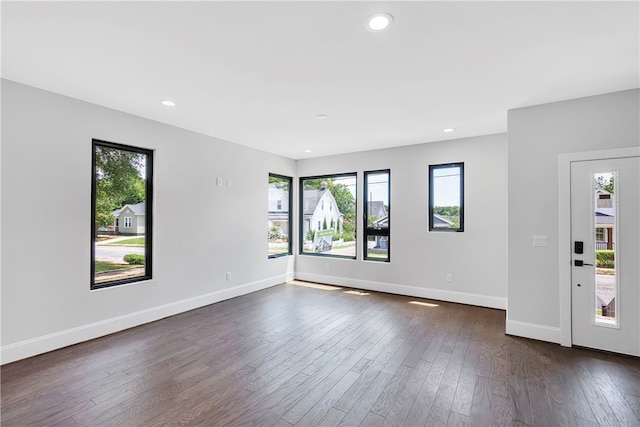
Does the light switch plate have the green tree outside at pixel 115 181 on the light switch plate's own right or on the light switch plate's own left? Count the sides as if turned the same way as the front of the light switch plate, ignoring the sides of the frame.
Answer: on the light switch plate's own right

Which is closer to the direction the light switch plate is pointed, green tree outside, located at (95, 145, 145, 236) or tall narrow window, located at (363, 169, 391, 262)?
the green tree outside

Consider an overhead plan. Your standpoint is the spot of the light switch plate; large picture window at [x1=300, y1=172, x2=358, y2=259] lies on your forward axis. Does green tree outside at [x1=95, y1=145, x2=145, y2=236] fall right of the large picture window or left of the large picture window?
left

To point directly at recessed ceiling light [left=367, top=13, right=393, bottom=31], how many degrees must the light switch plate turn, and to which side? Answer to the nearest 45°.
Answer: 0° — it already faces it

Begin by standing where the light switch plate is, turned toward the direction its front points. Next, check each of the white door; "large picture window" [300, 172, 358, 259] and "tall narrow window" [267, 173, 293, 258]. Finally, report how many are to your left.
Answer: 1

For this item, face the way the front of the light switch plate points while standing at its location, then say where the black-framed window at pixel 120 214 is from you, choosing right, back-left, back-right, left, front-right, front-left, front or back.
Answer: front-right

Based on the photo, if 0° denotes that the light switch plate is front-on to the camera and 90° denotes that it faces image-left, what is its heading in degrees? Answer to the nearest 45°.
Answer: approximately 0°

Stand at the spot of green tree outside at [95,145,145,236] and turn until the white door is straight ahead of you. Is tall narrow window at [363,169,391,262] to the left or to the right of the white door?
left

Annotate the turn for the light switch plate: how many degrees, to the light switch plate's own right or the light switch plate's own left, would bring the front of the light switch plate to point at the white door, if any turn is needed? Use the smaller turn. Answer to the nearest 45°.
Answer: approximately 90° to the light switch plate's own left

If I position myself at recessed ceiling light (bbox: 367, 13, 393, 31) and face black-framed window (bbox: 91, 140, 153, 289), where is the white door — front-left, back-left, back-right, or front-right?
back-right

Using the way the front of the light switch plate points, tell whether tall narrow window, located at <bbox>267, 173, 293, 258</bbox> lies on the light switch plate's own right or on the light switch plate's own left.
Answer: on the light switch plate's own right

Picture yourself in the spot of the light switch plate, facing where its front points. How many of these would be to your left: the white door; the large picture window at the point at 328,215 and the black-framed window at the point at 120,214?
1

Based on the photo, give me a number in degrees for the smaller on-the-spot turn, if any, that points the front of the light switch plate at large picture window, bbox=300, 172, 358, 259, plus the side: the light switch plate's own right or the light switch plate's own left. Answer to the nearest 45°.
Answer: approximately 90° to the light switch plate's own right

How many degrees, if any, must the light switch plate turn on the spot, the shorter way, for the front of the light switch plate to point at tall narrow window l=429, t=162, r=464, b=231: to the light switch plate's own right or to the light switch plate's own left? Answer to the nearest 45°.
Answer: approximately 135° to the light switch plate's own right
